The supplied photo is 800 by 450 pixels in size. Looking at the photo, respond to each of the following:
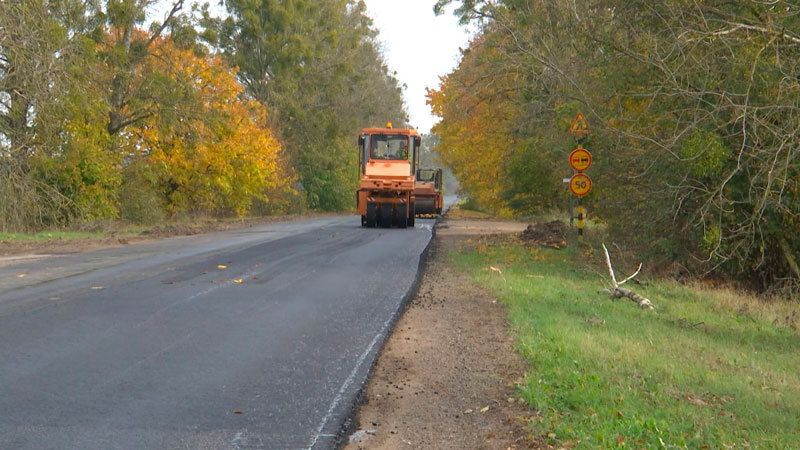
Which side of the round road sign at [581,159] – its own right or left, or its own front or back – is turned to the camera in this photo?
front

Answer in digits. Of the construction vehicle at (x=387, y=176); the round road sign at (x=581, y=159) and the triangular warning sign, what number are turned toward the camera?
3

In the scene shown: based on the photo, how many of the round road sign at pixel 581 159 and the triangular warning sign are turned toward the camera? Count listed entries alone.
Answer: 2

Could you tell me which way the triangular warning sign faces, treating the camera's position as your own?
facing the viewer

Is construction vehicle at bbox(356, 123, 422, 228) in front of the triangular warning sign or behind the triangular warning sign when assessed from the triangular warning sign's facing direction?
behind

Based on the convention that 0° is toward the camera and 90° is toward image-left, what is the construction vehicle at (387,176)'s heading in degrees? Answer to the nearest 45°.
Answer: approximately 0°
